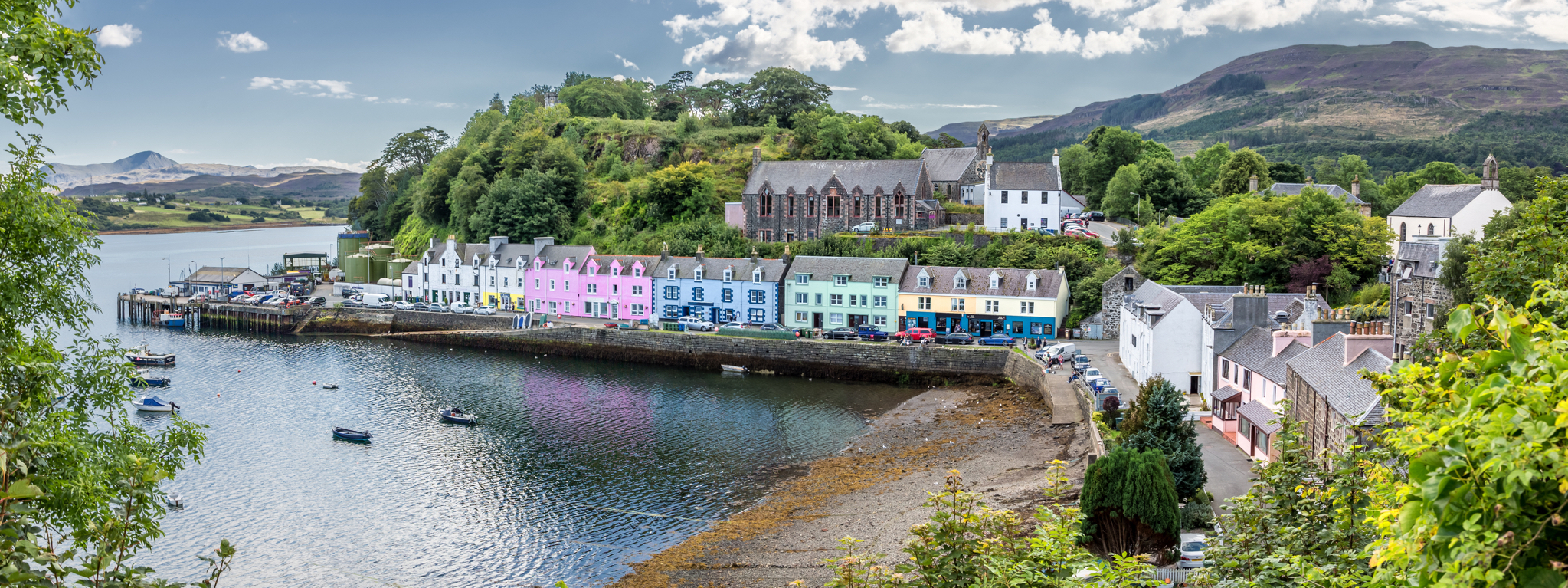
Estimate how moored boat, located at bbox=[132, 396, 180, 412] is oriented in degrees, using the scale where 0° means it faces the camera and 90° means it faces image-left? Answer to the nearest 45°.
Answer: approximately 90°

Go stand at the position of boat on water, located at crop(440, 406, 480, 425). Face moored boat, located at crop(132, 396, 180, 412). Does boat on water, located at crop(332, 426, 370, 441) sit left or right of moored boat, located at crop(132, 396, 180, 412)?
left

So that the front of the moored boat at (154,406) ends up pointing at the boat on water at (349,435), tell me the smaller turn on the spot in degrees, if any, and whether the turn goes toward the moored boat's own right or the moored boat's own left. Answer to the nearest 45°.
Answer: approximately 135° to the moored boat's own left

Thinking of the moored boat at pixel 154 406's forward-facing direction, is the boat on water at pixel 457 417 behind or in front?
behind

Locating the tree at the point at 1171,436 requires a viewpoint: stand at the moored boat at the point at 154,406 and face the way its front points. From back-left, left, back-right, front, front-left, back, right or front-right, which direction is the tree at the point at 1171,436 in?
back-left

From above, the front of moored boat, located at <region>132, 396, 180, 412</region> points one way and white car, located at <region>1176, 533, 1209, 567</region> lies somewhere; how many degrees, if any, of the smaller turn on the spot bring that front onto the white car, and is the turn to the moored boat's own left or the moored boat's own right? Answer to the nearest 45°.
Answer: approximately 135° to the moored boat's own left
